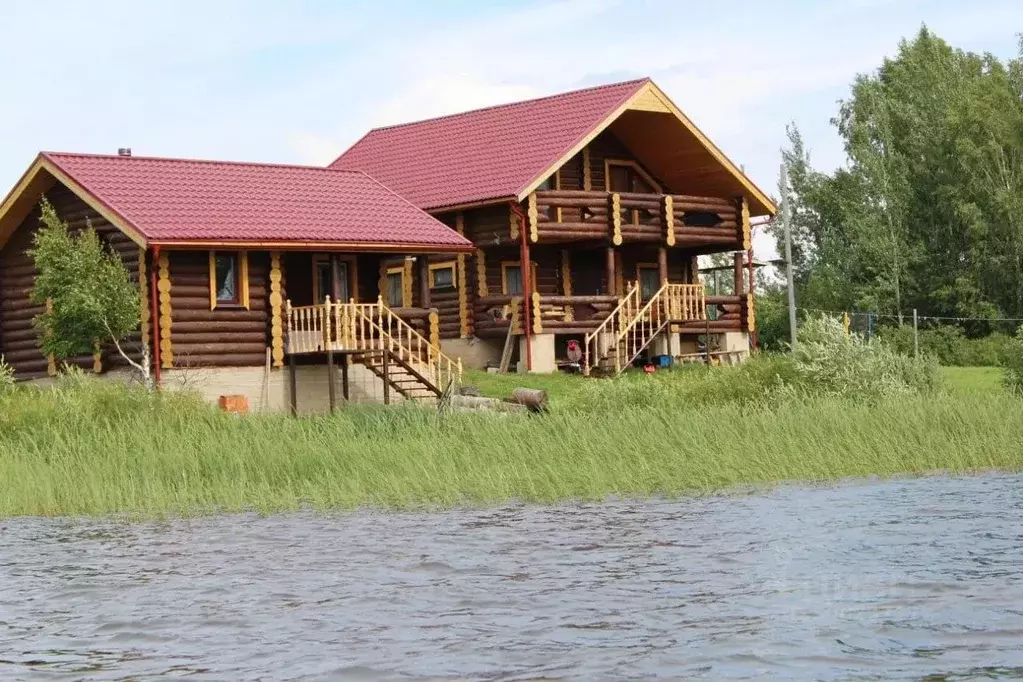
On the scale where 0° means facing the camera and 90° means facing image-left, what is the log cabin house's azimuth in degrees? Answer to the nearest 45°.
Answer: approximately 315°

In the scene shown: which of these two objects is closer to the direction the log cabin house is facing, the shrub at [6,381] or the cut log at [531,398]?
the cut log

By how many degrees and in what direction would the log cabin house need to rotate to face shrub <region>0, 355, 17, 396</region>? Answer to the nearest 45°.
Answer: approximately 90° to its right

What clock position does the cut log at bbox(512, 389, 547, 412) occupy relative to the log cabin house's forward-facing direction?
The cut log is roughly at 1 o'clock from the log cabin house.

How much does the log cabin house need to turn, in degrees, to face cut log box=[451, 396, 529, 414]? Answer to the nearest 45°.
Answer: approximately 45° to its right
